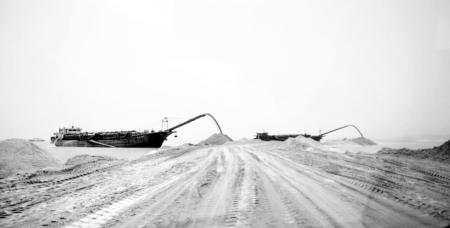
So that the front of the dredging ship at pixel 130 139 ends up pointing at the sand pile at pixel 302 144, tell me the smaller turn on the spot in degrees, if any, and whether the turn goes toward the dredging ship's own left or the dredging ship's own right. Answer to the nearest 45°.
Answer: approximately 45° to the dredging ship's own right

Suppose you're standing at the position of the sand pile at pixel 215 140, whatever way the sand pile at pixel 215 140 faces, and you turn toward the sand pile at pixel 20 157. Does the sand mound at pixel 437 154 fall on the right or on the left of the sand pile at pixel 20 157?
left

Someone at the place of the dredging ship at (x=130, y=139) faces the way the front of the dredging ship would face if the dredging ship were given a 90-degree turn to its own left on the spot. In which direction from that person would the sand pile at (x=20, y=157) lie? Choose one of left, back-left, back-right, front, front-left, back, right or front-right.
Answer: back

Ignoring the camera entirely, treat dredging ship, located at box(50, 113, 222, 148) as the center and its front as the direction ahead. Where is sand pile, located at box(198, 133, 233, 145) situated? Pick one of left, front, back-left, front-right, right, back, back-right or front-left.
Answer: front-right

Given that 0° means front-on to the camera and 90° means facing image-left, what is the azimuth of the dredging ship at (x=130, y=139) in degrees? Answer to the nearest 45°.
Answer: approximately 270°
